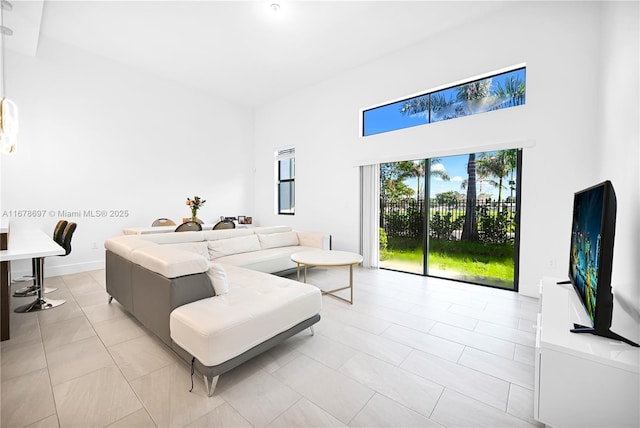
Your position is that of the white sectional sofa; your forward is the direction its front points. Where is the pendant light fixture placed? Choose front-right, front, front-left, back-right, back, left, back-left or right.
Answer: back

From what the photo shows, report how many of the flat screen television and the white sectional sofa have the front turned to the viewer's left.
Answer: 1

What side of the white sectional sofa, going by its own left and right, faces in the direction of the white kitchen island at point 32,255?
back

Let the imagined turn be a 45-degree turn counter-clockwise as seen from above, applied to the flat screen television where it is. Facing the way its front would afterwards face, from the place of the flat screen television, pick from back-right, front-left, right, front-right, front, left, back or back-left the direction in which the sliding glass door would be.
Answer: right

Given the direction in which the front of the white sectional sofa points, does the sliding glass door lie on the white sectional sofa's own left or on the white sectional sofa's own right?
on the white sectional sofa's own left

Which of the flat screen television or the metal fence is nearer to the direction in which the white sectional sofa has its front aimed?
the flat screen television

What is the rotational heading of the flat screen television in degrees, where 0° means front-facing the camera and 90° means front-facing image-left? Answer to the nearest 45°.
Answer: approximately 90°

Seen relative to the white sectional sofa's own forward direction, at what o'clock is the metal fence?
The metal fence is roughly at 10 o'clock from the white sectional sofa.

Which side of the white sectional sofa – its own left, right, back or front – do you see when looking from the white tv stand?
front

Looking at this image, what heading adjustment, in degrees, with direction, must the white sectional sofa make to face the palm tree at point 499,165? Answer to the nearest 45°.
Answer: approximately 45° to its left

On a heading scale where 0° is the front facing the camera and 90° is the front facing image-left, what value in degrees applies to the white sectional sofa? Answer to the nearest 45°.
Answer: approximately 315°
